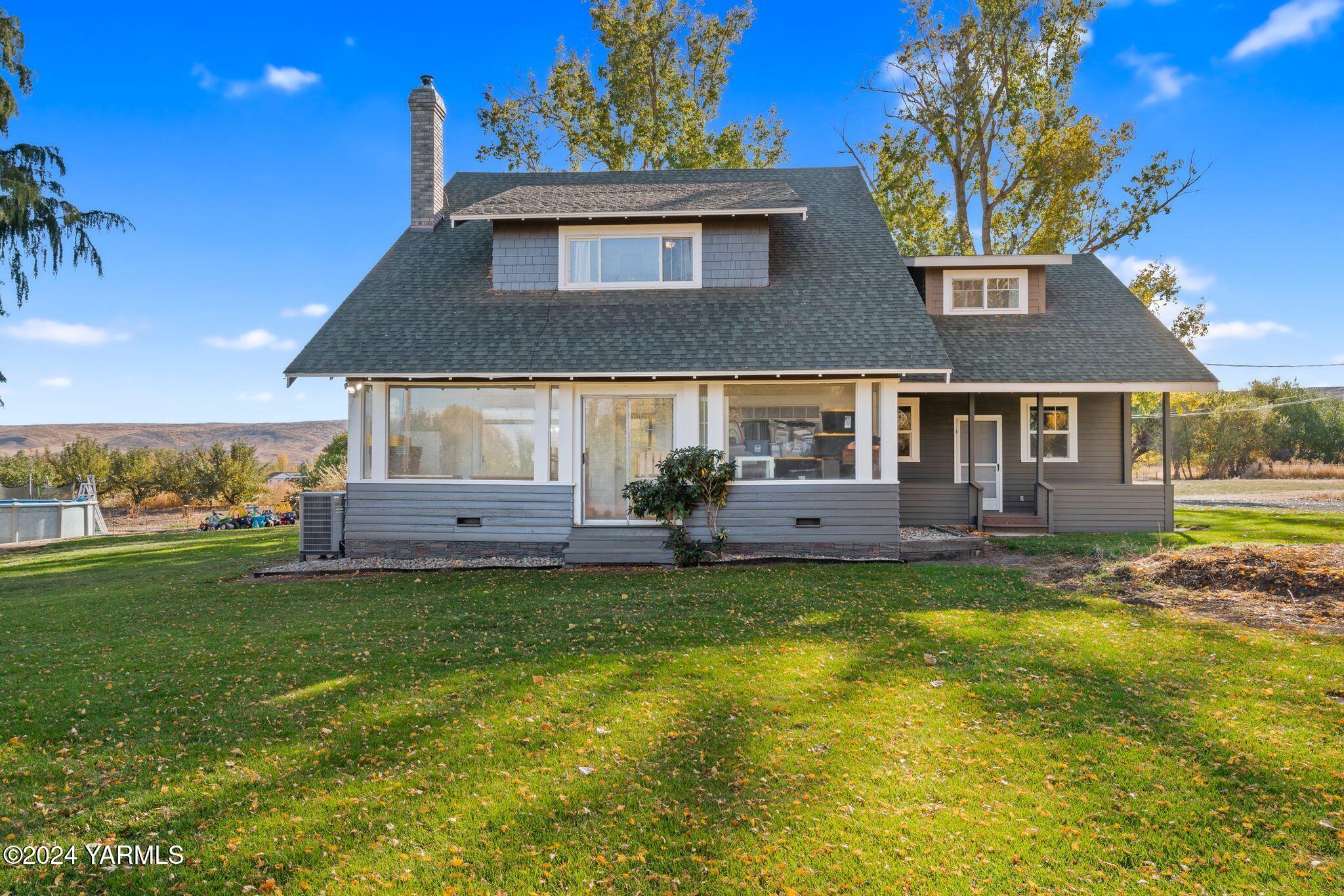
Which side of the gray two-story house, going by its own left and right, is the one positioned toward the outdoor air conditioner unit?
right

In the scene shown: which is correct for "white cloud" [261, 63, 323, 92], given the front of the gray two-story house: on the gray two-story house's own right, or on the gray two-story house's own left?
on the gray two-story house's own right

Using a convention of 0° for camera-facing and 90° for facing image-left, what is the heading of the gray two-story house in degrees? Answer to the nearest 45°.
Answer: approximately 0°

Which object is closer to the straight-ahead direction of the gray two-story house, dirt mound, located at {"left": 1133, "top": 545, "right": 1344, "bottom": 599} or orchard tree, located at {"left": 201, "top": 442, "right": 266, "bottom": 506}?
the dirt mound

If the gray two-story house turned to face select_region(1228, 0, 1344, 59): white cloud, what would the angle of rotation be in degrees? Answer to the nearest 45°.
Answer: approximately 135° to its left
